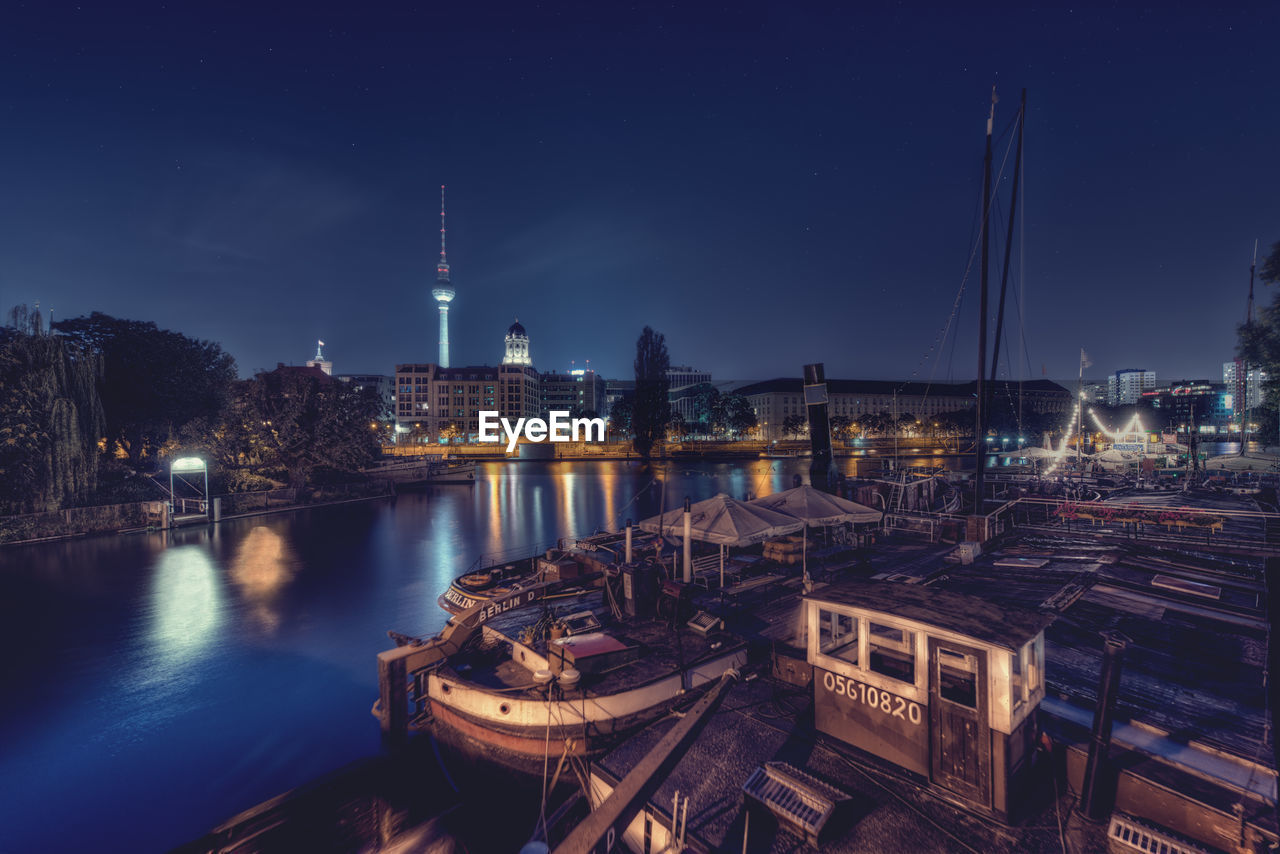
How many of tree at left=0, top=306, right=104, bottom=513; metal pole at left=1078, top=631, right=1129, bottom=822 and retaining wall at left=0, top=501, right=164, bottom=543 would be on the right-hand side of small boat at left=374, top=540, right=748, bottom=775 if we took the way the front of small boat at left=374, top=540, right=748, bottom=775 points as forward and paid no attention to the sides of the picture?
2

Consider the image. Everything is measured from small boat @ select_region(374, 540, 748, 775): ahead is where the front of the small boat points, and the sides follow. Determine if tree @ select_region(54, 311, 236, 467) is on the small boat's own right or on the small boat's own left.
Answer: on the small boat's own right

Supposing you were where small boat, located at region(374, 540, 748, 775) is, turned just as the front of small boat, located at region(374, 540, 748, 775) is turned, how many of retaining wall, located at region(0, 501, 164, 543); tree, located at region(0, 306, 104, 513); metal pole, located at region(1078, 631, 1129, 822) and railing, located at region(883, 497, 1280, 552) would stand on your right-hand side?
2

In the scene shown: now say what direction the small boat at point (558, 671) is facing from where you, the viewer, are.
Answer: facing the viewer and to the left of the viewer

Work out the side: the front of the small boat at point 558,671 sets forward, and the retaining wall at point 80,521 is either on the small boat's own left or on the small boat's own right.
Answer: on the small boat's own right

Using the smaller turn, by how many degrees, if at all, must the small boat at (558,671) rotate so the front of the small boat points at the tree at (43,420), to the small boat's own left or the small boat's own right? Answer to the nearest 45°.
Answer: approximately 90° to the small boat's own right

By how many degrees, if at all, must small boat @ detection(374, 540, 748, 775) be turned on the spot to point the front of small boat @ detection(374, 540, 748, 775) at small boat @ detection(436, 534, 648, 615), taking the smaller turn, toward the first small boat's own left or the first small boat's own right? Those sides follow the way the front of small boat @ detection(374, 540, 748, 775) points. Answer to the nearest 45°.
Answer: approximately 135° to the first small boat's own right
